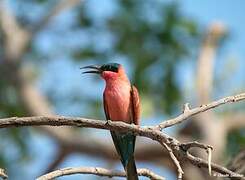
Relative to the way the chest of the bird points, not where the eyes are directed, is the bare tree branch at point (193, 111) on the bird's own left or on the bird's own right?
on the bird's own left

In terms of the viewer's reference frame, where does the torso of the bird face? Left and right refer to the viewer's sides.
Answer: facing the viewer and to the left of the viewer
